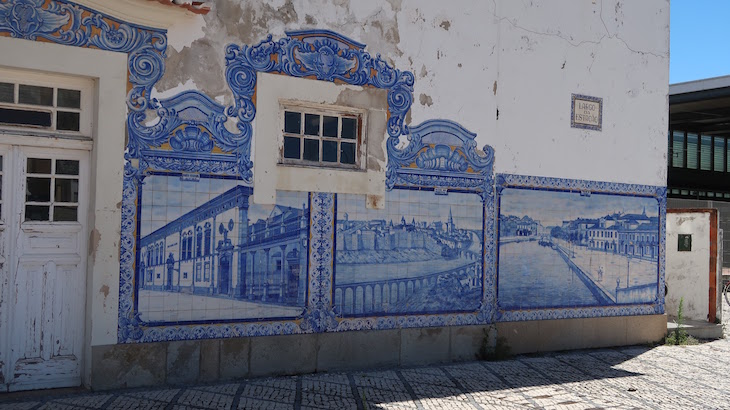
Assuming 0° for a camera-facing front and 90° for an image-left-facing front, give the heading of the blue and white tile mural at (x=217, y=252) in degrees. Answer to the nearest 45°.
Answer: approximately 0°

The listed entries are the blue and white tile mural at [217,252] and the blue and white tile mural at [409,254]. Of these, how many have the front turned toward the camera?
2

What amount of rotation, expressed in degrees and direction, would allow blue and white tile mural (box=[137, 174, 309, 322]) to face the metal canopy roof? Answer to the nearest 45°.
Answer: approximately 135° to its left

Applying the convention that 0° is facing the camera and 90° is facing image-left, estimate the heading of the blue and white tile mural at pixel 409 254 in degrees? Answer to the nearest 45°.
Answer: approximately 0°

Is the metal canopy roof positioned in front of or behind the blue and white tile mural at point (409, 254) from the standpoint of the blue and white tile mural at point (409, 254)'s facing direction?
behind

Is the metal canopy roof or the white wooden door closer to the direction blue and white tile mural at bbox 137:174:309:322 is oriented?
the white wooden door
